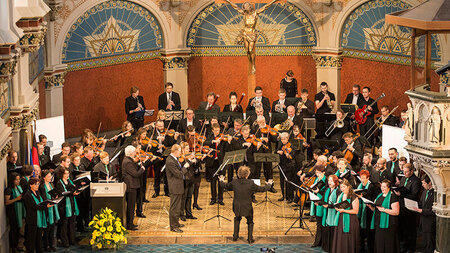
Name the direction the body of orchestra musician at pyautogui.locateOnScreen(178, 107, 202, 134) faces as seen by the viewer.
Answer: toward the camera

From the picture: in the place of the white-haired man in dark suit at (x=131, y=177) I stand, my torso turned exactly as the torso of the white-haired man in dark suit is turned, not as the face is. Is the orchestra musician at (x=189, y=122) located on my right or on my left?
on my left

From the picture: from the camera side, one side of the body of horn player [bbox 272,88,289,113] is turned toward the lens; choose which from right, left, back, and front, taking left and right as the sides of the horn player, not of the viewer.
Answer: front

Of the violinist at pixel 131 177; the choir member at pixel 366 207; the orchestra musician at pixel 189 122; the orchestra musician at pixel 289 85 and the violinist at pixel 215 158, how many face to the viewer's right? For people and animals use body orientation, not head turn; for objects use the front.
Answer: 1

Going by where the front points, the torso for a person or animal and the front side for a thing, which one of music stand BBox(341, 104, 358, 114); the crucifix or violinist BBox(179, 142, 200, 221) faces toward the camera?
the crucifix

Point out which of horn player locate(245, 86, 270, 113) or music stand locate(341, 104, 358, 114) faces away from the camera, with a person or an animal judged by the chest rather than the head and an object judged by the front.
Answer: the music stand

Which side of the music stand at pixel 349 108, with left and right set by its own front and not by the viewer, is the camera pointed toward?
back

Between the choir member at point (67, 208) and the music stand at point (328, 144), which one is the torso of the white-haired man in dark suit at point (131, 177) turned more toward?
the music stand

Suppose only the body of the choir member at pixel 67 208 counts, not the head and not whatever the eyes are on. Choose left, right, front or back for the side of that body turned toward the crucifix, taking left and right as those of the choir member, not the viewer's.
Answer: left

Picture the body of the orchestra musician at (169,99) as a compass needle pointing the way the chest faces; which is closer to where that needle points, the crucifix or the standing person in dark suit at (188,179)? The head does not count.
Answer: the standing person in dark suit

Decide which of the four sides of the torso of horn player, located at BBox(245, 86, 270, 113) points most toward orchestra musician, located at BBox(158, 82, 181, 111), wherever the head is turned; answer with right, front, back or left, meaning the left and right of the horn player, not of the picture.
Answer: right

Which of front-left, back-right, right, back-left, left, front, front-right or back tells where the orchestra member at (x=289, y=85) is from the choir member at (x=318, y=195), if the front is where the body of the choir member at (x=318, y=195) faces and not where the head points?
back-right

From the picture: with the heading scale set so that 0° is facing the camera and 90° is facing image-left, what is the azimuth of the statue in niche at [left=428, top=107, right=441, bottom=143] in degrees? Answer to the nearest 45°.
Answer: approximately 0°

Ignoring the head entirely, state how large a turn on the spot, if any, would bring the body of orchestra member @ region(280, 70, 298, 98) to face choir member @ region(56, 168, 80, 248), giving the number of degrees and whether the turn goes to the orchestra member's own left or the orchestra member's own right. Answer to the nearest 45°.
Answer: approximately 45° to the orchestra member's own right

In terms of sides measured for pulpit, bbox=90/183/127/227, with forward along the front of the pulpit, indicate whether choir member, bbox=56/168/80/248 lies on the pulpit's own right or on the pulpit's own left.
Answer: on the pulpit's own right

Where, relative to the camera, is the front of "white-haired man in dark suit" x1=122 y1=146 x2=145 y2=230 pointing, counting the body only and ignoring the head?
to the viewer's right

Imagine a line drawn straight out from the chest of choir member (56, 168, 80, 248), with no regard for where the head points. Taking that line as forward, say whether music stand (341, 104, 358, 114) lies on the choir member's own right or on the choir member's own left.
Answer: on the choir member's own left
